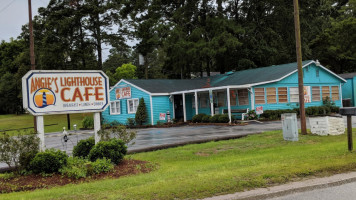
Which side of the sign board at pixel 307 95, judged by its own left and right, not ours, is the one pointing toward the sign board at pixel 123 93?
right

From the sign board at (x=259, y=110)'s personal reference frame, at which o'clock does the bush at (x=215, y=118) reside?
The bush is roughly at 3 o'clock from the sign board.

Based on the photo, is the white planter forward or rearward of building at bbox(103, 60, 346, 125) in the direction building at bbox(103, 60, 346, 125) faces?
forward

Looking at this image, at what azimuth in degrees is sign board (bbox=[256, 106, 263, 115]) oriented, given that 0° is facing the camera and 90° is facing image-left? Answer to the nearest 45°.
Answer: approximately 0°

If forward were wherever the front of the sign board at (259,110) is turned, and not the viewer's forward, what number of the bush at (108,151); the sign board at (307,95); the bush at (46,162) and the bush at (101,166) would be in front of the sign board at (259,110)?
3

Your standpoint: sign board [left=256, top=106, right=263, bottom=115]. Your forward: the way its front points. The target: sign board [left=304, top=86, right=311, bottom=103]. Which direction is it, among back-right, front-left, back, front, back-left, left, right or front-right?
back-left

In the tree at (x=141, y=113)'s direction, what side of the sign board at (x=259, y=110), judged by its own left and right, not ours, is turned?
right

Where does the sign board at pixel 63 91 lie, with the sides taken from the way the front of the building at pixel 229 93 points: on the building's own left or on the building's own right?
on the building's own right

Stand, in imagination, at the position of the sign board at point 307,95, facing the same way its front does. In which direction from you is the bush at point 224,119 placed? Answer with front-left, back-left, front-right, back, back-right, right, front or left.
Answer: front-right

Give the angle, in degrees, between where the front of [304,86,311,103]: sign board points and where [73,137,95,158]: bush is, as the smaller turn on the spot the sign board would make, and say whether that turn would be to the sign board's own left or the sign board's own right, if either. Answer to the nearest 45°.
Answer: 0° — it already faces it
